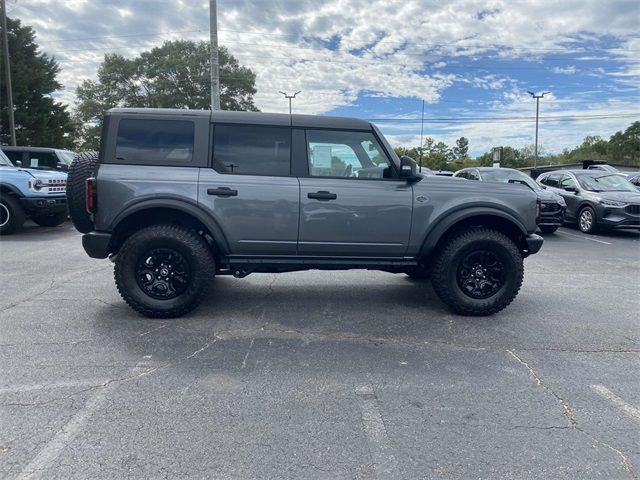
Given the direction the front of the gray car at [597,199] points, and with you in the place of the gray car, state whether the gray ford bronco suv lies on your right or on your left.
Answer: on your right

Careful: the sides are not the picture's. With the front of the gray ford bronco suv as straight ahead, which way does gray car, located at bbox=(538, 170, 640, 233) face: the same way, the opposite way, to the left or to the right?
to the right

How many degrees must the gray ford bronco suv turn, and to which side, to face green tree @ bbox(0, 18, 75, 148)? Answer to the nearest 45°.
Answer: approximately 135° to its left

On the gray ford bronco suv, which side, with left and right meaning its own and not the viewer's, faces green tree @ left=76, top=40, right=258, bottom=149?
left

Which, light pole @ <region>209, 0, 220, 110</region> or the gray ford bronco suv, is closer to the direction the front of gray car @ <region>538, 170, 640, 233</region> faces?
the gray ford bronco suv

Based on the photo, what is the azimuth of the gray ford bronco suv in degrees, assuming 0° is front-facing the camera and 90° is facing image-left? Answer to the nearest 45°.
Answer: approximately 270°

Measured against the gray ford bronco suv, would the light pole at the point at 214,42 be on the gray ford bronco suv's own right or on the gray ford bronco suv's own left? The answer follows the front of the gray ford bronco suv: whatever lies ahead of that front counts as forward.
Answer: on the gray ford bronco suv's own left
